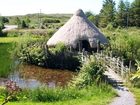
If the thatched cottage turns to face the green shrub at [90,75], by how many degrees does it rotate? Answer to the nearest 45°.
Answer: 0° — it already faces it

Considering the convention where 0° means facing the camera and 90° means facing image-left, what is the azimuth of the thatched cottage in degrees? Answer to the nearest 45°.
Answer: approximately 0°

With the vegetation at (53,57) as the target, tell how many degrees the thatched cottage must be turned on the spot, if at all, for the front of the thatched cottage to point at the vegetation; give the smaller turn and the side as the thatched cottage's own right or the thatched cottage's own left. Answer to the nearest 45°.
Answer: approximately 45° to the thatched cottage's own right
